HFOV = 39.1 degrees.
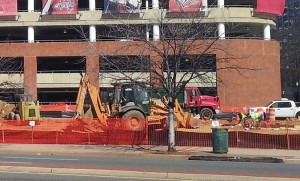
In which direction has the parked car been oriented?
to the viewer's left

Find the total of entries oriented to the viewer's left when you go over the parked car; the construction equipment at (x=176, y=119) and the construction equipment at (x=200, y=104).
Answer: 1

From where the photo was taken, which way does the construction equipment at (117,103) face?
to the viewer's right

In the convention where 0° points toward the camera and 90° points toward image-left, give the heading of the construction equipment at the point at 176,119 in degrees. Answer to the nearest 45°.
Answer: approximately 270°

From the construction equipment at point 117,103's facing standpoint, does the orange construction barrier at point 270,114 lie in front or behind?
in front

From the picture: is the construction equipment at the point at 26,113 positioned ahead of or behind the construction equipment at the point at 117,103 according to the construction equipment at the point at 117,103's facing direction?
behind

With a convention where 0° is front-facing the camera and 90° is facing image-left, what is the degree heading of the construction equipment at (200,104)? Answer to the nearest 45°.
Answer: approximately 270°

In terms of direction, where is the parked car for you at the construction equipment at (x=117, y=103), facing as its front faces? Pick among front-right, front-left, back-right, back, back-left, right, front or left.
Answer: front-left

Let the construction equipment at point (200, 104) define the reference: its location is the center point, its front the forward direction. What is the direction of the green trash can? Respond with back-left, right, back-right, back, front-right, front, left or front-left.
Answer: right
